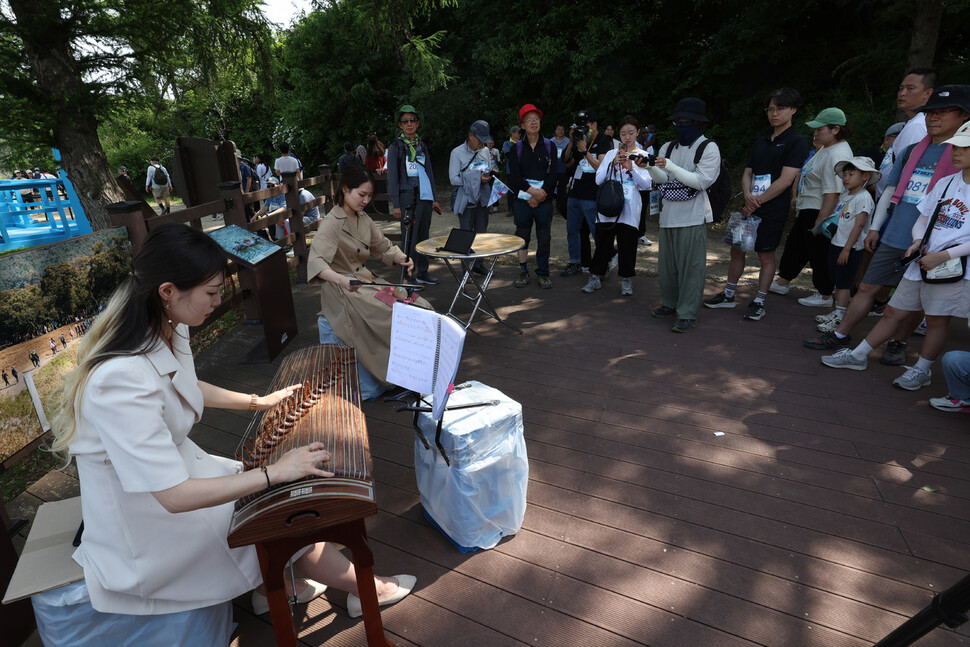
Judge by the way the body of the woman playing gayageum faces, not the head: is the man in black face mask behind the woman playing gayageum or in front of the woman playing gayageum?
in front

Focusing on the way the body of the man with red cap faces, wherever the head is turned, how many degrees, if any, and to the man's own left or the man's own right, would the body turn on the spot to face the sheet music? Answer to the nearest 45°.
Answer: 0° — they already face it

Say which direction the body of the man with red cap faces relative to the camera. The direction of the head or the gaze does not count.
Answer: toward the camera

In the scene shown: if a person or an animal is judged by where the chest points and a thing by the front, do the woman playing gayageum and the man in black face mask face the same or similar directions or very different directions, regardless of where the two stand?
very different directions

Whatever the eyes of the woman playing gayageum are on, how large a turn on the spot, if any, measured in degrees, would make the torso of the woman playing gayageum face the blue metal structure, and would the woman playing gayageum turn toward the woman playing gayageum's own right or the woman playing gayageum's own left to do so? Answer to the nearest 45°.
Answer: approximately 90° to the woman playing gayageum's own left

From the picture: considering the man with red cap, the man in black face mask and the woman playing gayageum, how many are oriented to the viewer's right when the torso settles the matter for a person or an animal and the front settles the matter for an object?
1

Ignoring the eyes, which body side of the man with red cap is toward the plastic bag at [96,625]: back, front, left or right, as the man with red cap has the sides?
front

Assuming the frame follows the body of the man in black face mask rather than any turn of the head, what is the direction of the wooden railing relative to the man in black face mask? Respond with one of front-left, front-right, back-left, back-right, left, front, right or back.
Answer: front-right

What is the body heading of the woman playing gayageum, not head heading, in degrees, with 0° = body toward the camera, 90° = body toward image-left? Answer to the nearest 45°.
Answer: approximately 270°

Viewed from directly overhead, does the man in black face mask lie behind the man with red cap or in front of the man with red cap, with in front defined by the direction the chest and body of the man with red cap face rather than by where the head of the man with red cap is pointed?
in front

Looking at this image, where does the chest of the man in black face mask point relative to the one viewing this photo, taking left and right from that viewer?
facing the viewer and to the left of the viewer
